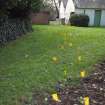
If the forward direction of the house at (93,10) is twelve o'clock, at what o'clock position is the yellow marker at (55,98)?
The yellow marker is roughly at 12 o'clock from the house.

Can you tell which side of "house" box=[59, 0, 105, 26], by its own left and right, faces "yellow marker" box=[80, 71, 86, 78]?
front

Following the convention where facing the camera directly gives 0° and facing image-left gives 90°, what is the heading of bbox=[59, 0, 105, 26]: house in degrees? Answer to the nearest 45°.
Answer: approximately 0°

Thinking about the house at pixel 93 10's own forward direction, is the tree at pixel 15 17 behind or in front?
in front

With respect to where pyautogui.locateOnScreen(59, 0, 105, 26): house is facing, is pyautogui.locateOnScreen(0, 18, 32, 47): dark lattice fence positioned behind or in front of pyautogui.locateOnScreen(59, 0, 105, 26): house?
in front
